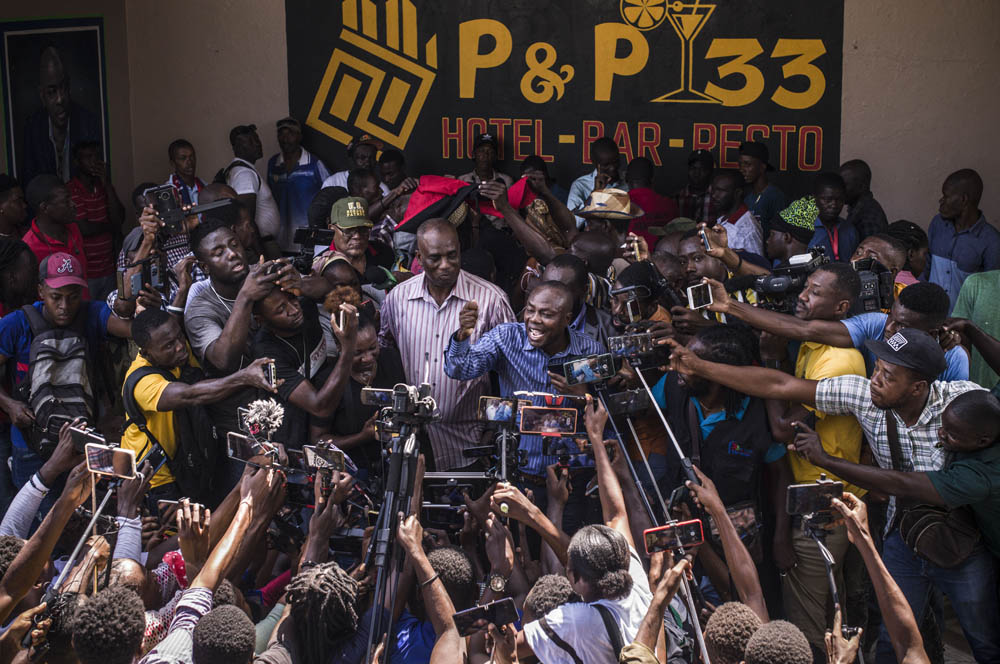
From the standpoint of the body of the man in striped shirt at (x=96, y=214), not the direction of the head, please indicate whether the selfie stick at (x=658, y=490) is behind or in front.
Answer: in front

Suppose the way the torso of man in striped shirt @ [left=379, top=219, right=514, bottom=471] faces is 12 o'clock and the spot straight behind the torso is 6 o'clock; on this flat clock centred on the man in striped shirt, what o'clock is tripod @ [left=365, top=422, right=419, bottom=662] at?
The tripod is roughly at 12 o'clock from the man in striped shirt.

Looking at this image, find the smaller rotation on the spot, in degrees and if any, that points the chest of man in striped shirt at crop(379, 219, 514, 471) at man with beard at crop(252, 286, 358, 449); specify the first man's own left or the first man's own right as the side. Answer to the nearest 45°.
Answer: approximately 45° to the first man's own right

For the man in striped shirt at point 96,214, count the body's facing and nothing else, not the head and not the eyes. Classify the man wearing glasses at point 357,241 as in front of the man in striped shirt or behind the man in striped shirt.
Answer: in front

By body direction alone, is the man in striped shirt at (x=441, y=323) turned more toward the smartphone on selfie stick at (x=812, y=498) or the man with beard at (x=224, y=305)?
the smartphone on selfie stick

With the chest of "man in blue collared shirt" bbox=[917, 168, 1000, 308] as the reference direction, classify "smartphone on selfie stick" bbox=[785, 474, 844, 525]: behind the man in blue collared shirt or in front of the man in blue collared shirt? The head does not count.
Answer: in front

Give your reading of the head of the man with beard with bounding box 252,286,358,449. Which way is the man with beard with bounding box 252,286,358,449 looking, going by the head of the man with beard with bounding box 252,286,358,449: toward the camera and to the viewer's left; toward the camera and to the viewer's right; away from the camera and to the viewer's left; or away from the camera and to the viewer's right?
toward the camera and to the viewer's right

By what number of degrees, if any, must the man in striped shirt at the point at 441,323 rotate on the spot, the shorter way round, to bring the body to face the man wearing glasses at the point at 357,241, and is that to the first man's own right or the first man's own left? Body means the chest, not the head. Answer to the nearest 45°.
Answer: approximately 135° to the first man's own right

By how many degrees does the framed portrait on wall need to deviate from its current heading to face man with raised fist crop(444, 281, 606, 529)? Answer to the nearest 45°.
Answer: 0° — it already faces them
